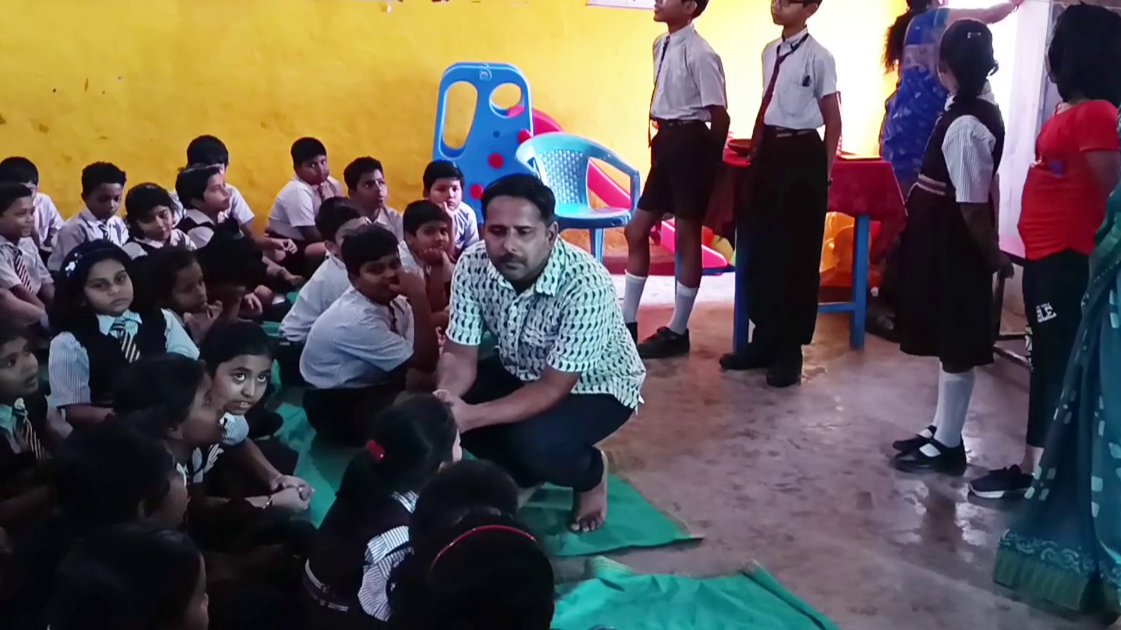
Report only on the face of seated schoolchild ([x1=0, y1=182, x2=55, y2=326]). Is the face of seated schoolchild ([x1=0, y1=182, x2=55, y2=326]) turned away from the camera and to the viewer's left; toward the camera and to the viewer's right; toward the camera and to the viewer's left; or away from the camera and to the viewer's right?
toward the camera and to the viewer's right

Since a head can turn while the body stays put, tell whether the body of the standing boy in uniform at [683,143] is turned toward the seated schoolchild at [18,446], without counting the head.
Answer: yes

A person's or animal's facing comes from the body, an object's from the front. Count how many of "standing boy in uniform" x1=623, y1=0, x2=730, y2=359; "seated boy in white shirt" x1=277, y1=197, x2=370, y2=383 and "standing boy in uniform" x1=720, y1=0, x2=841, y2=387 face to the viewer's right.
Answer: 1

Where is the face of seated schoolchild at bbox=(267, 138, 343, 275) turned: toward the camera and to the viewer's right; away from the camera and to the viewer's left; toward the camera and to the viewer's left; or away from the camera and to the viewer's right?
toward the camera and to the viewer's right

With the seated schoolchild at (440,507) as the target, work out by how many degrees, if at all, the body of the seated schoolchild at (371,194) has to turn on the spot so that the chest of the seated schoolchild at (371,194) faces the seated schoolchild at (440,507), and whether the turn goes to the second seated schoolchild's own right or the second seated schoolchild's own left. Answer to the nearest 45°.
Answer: approximately 45° to the second seated schoolchild's own right

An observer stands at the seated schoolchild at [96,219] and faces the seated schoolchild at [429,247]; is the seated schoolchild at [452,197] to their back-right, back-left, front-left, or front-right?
front-left

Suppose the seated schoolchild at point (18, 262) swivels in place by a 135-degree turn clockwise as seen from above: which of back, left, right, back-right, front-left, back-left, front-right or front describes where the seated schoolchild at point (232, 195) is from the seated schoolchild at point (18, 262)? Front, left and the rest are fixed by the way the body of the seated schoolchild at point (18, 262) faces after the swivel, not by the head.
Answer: back-right

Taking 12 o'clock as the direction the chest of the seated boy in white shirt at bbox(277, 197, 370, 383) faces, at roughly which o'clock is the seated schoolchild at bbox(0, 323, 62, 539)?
The seated schoolchild is roughly at 4 o'clock from the seated boy in white shirt.

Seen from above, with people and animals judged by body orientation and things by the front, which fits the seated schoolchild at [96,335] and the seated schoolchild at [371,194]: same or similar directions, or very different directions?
same or similar directions

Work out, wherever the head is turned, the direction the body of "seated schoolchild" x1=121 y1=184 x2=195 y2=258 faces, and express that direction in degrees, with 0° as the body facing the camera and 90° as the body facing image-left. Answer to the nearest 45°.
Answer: approximately 315°

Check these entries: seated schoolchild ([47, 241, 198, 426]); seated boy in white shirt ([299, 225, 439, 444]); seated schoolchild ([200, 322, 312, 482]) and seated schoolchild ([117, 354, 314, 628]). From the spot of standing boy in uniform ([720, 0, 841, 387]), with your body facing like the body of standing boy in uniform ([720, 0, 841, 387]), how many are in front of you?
4

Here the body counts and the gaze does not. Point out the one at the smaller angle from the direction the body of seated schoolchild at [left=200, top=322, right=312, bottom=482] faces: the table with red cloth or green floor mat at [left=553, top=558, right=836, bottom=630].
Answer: the green floor mat

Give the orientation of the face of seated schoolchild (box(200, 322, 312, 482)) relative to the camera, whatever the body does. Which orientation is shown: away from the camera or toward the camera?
toward the camera

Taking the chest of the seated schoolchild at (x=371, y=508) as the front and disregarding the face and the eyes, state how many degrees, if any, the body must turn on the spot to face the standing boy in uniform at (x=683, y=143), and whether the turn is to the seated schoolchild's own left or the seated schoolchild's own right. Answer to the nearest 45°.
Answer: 0° — they already face them

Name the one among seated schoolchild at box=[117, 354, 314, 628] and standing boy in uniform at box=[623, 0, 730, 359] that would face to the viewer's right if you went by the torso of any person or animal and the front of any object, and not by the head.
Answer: the seated schoolchild
